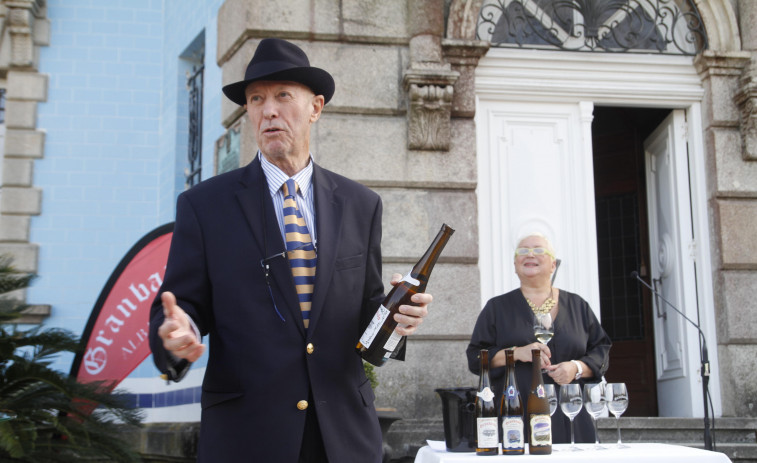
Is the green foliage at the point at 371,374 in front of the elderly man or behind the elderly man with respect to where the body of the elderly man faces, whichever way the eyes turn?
behind

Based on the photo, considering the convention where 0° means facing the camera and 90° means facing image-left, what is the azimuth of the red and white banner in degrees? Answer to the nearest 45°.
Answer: approximately 0°

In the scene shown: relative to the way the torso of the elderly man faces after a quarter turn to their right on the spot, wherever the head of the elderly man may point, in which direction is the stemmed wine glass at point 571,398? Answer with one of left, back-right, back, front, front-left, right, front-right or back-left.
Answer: back-right

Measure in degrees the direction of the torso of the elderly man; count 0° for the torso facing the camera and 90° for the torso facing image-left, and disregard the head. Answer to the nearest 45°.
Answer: approximately 0°

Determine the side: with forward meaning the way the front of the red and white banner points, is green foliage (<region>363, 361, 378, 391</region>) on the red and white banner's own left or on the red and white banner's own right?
on the red and white banner's own left

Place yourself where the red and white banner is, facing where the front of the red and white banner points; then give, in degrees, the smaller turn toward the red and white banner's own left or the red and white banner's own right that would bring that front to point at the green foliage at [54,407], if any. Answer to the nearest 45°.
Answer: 0° — it already faces it

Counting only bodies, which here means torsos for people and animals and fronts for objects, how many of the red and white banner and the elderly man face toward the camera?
2
